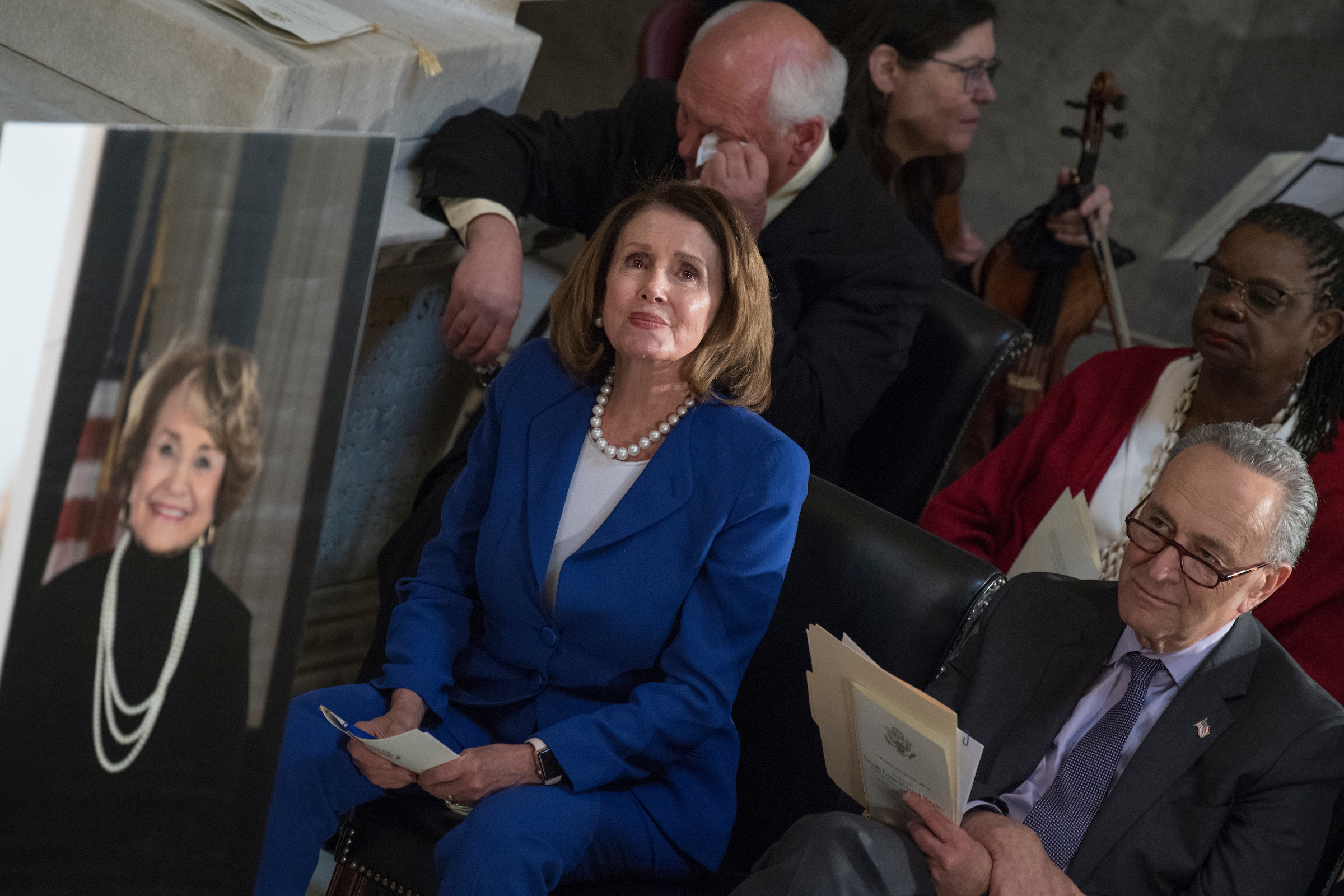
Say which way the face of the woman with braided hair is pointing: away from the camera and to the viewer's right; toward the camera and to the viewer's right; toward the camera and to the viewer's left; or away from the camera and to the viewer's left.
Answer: toward the camera and to the viewer's left

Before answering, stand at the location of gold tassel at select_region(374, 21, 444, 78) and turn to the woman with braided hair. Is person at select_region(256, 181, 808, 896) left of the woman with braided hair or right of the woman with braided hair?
right

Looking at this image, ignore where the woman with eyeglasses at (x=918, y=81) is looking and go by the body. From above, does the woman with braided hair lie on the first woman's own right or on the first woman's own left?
on the first woman's own right

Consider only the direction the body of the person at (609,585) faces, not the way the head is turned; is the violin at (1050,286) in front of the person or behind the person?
behind

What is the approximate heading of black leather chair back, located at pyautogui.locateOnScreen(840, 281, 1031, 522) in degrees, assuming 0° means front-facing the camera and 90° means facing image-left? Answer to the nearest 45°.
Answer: approximately 45°

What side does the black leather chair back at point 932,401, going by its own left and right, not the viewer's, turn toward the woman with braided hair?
left

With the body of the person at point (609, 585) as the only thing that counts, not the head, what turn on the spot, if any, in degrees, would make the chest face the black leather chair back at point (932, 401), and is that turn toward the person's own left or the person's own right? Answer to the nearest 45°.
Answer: approximately 180°

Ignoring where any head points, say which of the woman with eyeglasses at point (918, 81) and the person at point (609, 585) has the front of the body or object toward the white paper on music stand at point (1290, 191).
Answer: the woman with eyeglasses

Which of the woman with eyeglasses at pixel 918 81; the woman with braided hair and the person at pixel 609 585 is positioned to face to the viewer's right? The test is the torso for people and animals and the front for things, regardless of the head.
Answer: the woman with eyeglasses
